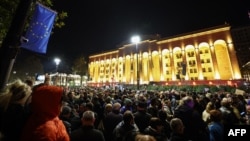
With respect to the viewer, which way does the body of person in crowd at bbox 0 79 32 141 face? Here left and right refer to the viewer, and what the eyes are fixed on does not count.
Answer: facing away from the viewer and to the right of the viewer

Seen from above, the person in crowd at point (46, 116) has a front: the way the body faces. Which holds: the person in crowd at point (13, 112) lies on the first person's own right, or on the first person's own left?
on the first person's own left

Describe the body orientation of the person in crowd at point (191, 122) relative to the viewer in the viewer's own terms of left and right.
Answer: facing away from the viewer and to the left of the viewer

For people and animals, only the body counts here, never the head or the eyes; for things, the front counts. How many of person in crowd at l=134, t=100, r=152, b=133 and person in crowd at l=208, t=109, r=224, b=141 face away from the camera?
2

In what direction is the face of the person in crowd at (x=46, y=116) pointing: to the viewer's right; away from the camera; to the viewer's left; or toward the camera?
away from the camera

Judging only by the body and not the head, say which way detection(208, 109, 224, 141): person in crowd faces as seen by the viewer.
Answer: away from the camera

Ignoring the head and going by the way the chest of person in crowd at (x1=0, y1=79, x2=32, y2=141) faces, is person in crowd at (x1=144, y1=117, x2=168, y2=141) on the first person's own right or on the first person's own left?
on the first person's own right

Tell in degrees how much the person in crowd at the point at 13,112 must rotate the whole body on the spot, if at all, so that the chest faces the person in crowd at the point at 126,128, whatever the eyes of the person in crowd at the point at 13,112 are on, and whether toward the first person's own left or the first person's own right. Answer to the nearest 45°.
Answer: approximately 45° to the first person's own right

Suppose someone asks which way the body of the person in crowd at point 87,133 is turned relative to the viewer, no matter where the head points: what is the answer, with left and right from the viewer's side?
facing away from the viewer

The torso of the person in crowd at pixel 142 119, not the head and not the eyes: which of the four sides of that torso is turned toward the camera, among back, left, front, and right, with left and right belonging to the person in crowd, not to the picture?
back
